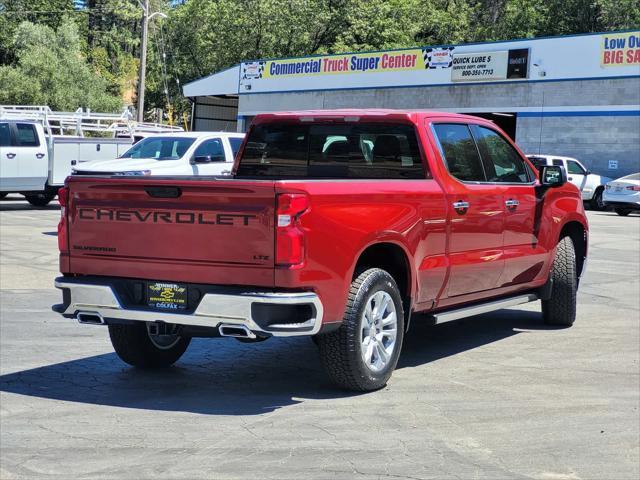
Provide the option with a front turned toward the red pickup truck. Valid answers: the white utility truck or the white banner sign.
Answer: the white banner sign

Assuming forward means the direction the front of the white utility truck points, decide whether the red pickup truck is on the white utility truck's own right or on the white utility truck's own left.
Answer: on the white utility truck's own left

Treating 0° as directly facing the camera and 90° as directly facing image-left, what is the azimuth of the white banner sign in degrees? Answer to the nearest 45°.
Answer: approximately 0°

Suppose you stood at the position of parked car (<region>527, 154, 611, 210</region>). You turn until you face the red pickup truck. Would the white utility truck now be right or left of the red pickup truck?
right

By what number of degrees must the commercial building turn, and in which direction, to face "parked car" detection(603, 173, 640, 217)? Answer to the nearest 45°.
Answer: approximately 45° to its left

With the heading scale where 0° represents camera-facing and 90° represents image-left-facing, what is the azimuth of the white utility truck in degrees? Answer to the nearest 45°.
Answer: approximately 90°

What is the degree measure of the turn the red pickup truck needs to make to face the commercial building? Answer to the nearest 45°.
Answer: approximately 45° to its left

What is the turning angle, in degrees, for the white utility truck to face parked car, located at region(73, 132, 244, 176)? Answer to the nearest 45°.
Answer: approximately 135° to its left
